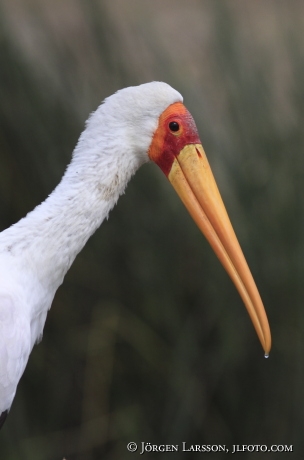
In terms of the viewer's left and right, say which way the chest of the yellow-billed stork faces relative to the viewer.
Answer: facing to the right of the viewer
